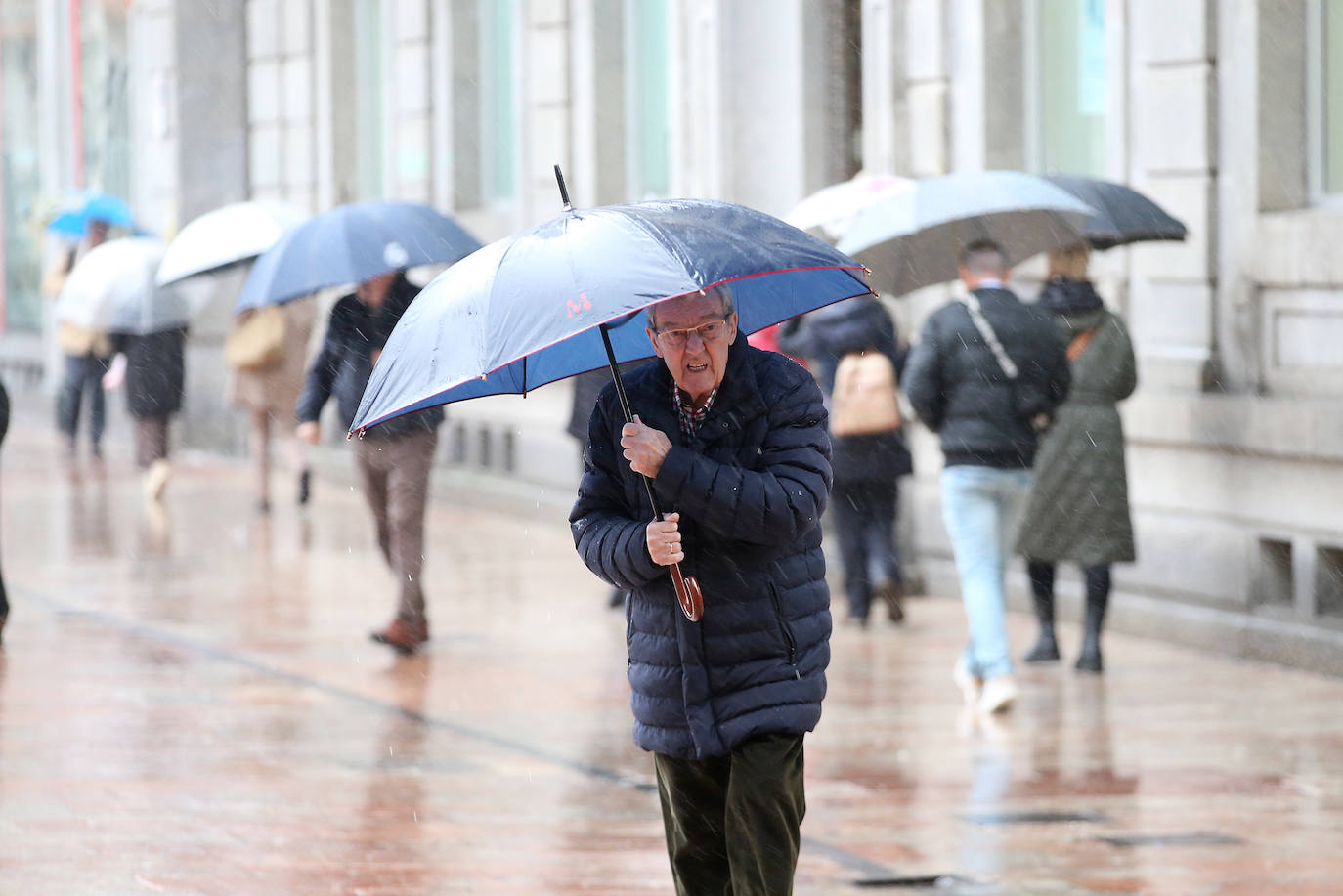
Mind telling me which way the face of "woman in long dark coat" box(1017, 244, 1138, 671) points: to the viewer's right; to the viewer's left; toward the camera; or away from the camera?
away from the camera

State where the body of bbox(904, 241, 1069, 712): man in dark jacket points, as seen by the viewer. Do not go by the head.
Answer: away from the camera

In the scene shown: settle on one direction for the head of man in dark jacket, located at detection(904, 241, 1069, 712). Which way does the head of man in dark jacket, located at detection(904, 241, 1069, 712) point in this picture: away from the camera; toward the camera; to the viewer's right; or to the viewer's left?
away from the camera

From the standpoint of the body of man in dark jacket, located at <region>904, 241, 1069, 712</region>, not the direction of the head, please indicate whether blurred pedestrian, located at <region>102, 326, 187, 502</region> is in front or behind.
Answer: in front

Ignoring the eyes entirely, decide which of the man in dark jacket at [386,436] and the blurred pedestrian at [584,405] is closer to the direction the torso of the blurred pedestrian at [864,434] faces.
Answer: the blurred pedestrian

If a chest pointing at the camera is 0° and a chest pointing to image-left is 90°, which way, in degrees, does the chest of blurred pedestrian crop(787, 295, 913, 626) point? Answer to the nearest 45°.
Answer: approximately 180°

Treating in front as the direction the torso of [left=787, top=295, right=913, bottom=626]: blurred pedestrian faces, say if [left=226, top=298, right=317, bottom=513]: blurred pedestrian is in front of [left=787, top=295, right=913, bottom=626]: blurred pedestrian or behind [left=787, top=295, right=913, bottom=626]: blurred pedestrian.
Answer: in front

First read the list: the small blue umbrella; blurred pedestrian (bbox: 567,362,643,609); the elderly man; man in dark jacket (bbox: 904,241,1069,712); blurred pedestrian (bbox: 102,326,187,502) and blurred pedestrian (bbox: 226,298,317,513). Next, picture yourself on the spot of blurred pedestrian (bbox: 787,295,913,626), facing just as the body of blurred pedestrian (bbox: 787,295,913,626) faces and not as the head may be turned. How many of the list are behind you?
2

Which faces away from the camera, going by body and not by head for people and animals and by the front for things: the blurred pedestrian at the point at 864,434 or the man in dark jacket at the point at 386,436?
the blurred pedestrian

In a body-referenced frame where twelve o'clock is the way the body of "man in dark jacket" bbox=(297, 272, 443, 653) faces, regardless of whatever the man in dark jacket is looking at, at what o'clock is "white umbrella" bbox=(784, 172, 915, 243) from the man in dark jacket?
The white umbrella is roughly at 7 o'clock from the man in dark jacket.
